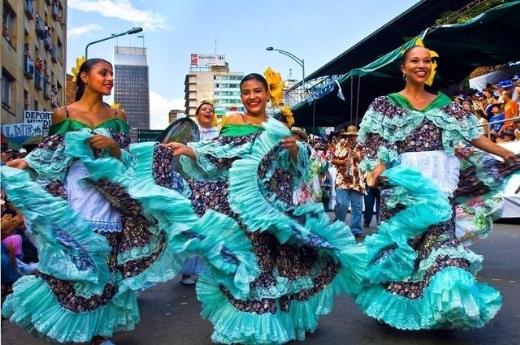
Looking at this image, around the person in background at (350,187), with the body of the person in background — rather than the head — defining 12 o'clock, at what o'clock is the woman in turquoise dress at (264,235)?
The woman in turquoise dress is roughly at 12 o'clock from the person in background.

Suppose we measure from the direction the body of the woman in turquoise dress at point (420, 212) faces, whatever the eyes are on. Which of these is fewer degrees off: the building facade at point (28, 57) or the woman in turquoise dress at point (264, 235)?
the woman in turquoise dress

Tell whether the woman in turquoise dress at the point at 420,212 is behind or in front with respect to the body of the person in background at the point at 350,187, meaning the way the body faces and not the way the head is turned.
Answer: in front

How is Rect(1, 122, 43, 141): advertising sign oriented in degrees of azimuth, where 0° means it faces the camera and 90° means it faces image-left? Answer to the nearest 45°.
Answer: approximately 0°

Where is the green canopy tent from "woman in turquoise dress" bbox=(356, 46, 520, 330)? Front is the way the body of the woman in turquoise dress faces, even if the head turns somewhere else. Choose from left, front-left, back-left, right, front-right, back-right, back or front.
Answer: back
